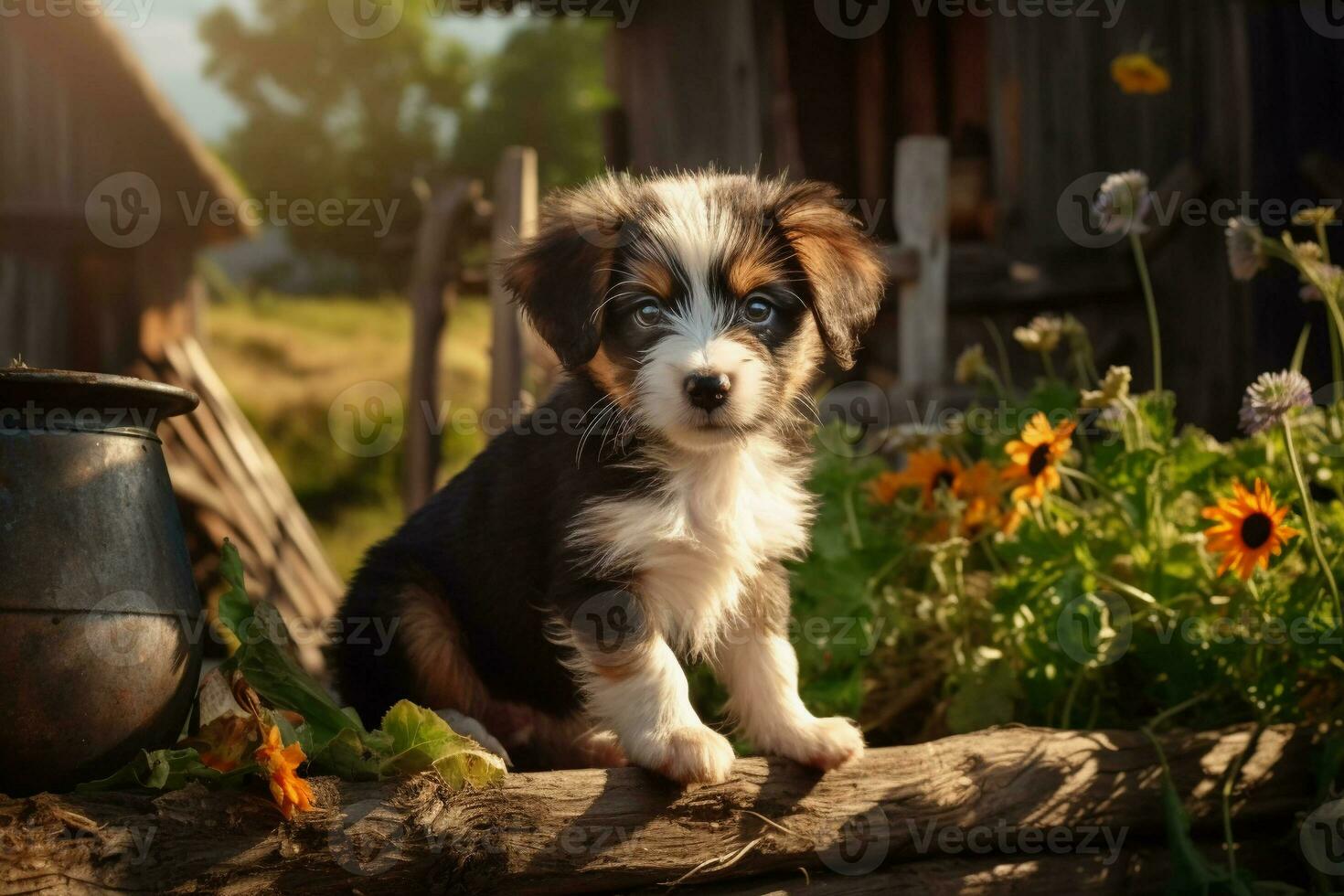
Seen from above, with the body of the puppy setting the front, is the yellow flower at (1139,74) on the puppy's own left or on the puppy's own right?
on the puppy's own left

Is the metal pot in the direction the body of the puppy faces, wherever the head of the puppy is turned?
no

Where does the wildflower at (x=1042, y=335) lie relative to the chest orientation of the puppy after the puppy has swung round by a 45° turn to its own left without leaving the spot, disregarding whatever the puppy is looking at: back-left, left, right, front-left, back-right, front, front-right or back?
front-left

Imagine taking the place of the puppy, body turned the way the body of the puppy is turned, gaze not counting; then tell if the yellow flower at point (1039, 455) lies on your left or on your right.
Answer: on your left

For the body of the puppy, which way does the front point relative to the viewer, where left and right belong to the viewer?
facing the viewer and to the right of the viewer

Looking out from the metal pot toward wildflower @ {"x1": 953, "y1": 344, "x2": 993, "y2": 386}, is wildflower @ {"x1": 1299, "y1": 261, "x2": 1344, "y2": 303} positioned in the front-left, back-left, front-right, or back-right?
front-right

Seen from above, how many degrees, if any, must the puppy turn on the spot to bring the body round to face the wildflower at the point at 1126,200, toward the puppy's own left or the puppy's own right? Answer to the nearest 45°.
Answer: approximately 90° to the puppy's own left

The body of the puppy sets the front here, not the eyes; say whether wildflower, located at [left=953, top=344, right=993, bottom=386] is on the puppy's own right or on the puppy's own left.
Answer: on the puppy's own left

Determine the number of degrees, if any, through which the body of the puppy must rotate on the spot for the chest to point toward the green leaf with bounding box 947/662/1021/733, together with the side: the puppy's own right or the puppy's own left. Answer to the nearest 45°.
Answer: approximately 90° to the puppy's own left

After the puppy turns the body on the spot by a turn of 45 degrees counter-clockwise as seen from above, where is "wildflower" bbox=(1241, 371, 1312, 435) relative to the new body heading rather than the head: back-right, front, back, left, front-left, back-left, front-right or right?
front

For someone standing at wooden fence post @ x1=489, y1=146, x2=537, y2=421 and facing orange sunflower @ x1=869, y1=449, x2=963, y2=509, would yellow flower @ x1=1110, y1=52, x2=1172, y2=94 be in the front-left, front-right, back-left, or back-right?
front-left

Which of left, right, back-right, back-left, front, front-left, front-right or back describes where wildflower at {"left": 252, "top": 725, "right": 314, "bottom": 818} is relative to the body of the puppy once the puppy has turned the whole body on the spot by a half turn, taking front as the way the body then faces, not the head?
left

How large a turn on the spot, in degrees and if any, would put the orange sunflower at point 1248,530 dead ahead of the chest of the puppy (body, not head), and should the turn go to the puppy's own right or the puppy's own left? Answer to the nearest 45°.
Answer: approximately 45° to the puppy's own left
